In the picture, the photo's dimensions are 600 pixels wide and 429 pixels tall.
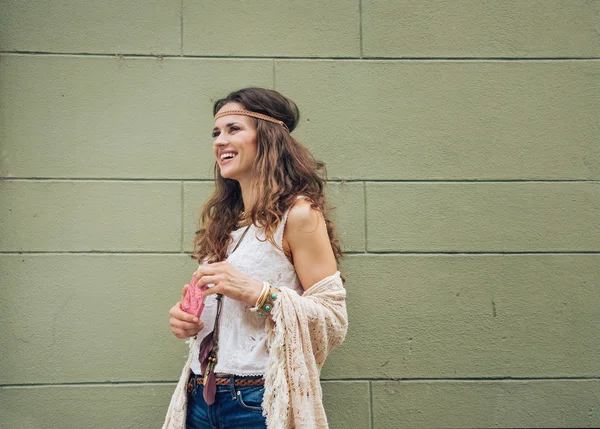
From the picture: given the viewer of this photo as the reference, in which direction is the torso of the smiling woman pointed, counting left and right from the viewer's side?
facing the viewer and to the left of the viewer
